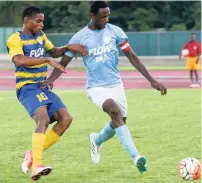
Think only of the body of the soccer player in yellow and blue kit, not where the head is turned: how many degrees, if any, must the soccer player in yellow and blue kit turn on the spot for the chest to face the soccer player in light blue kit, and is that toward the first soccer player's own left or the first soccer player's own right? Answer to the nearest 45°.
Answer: approximately 45° to the first soccer player's own left

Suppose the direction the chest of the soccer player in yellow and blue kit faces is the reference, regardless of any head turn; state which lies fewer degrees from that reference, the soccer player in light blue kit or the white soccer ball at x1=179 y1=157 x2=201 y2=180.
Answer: the white soccer ball

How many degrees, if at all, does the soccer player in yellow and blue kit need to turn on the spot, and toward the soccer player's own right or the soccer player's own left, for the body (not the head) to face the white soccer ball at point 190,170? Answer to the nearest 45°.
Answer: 0° — they already face it

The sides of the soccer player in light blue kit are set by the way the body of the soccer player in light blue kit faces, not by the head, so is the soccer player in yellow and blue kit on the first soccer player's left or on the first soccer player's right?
on the first soccer player's right

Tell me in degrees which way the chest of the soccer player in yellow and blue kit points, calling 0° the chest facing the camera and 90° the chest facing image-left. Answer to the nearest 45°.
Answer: approximately 315°

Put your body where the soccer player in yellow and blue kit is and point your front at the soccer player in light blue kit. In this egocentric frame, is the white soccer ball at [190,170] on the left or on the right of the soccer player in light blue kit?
right

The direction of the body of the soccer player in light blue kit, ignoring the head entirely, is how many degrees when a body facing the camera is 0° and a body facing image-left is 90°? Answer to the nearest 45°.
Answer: approximately 0°
